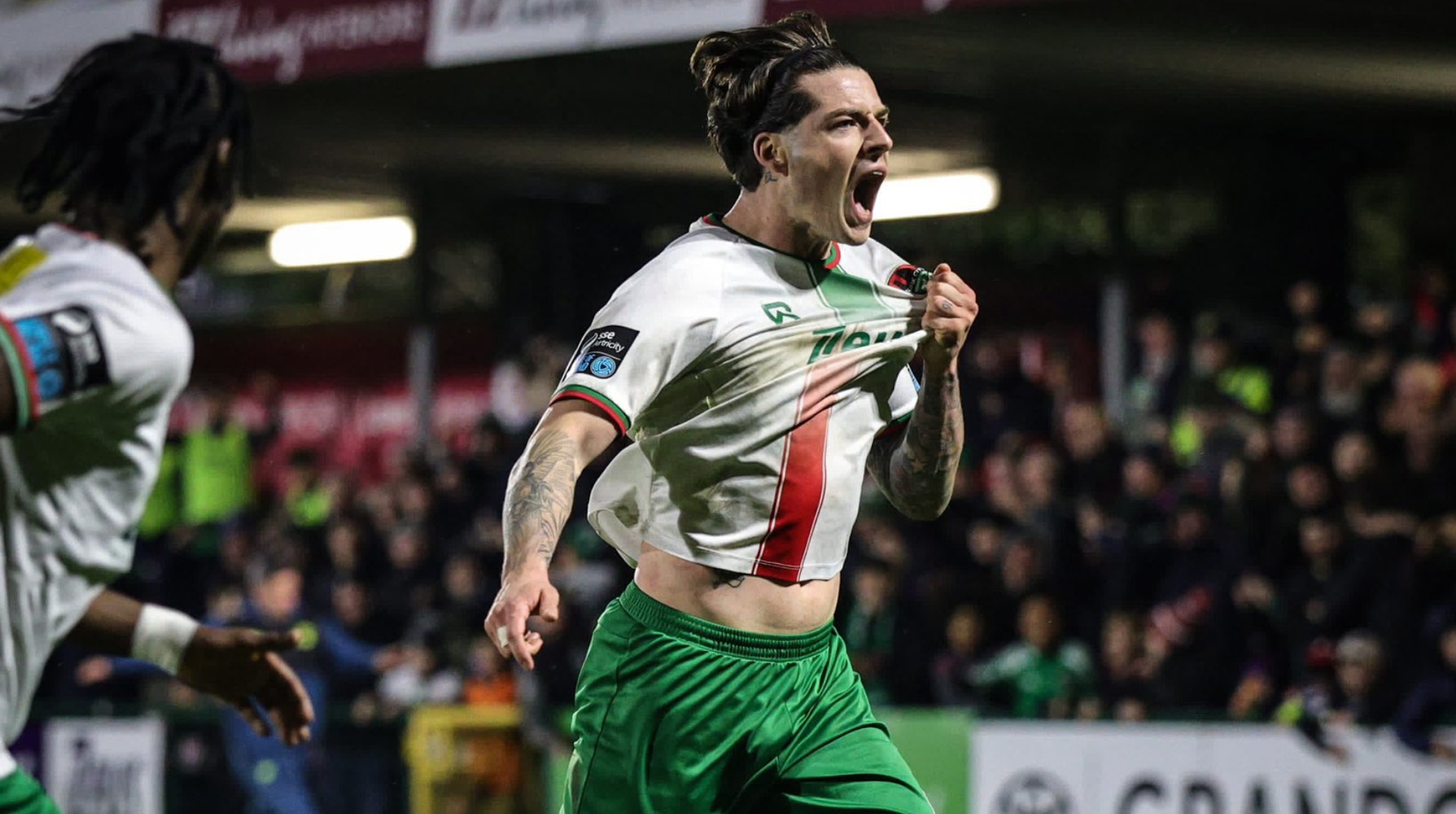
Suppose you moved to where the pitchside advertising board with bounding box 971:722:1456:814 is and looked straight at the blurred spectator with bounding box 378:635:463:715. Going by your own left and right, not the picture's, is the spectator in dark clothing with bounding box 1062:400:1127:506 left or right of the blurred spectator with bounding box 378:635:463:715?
right

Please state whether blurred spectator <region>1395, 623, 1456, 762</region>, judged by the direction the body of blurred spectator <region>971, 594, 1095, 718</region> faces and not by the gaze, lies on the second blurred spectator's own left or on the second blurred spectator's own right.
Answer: on the second blurred spectator's own left
